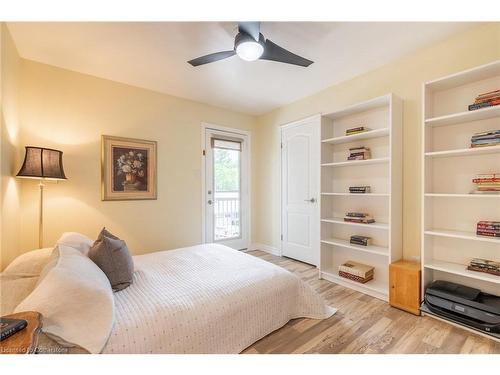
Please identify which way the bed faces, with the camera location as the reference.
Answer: facing away from the viewer and to the right of the viewer

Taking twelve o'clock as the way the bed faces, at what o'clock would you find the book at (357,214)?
The book is roughly at 1 o'clock from the bed.

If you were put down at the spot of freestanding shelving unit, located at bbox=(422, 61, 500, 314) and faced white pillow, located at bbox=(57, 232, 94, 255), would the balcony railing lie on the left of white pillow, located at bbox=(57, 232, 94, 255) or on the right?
right

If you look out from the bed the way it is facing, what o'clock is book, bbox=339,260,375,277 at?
The book is roughly at 1 o'clock from the bed.

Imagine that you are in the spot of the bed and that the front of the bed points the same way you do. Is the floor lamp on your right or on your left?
on your left

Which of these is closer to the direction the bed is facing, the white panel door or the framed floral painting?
the white panel door

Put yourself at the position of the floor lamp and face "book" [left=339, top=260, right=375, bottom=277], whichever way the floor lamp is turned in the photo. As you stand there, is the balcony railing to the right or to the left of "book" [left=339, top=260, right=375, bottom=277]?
left
